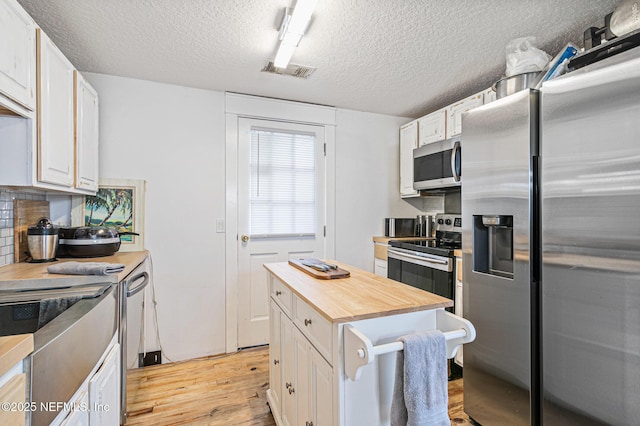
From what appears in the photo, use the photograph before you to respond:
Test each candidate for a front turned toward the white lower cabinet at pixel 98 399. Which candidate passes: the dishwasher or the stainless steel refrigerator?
the stainless steel refrigerator

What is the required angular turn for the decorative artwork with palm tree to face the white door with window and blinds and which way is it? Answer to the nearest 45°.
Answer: approximately 90° to its left

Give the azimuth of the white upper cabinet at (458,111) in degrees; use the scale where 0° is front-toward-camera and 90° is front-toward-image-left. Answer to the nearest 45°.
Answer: approximately 45°

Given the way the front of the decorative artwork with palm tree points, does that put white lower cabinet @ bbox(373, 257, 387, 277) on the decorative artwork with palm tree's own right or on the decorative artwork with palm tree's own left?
on the decorative artwork with palm tree's own left

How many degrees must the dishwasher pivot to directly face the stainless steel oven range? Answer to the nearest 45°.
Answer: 0° — it already faces it

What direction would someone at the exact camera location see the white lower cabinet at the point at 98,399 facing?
facing to the right of the viewer

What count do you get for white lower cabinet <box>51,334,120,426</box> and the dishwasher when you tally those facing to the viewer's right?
2

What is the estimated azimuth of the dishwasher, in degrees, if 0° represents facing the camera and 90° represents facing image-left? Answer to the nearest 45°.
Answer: approximately 270°
